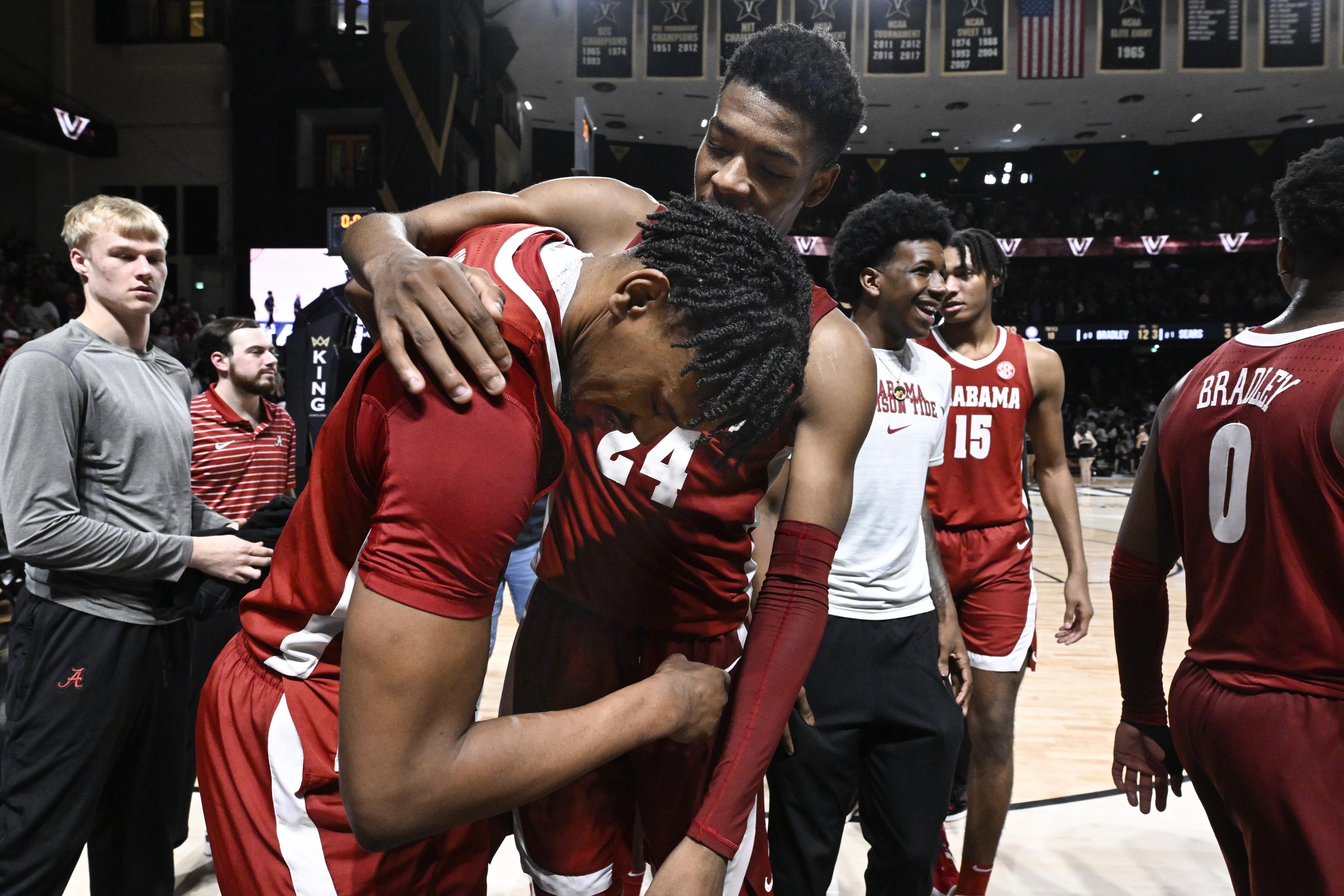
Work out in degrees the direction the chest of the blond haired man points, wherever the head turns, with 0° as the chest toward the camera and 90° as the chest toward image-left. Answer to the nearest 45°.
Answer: approximately 315°

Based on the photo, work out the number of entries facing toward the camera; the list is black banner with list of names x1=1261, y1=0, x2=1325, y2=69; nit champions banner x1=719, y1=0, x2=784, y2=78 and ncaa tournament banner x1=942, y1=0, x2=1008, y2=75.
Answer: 3

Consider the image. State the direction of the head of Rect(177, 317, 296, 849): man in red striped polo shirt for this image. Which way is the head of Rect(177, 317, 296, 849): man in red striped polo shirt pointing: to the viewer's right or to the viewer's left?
to the viewer's right

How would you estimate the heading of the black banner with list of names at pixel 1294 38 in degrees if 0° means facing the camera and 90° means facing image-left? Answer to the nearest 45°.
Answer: approximately 0°

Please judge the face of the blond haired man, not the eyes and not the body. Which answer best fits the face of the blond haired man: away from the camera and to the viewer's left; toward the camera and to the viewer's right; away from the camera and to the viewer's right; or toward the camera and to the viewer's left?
toward the camera and to the viewer's right

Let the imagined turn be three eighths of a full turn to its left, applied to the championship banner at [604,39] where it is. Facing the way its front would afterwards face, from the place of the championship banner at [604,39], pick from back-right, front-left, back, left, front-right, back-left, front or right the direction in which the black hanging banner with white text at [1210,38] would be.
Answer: front-right
